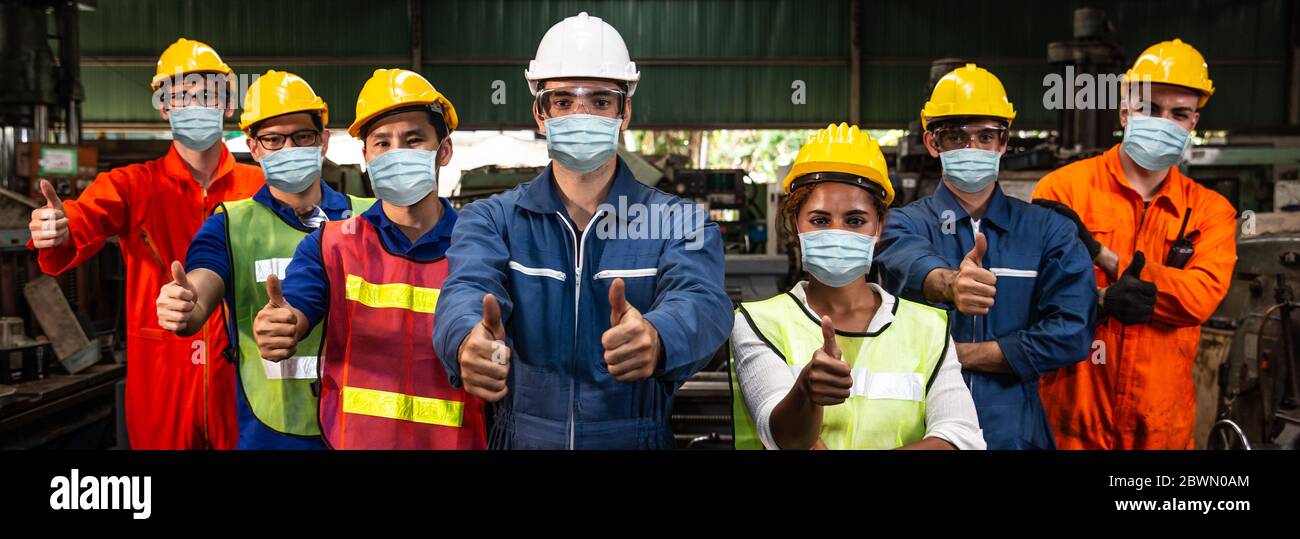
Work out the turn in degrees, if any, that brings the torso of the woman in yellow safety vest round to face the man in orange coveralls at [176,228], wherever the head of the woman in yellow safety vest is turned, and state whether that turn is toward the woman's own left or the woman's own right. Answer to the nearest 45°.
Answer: approximately 90° to the woman's own right

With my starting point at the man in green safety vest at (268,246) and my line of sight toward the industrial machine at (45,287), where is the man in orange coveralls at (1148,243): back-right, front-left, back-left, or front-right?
back-right

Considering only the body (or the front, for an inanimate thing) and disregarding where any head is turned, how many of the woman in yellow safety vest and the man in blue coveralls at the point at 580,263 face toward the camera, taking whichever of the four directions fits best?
2

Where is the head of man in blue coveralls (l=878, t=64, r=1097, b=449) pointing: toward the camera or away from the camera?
toward the camera

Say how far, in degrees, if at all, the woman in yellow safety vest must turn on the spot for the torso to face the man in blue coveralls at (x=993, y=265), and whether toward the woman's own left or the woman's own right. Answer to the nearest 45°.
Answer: approximately 135° to the woman's own left

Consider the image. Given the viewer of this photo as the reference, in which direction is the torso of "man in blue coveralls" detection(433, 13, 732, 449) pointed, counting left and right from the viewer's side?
facing the viewer

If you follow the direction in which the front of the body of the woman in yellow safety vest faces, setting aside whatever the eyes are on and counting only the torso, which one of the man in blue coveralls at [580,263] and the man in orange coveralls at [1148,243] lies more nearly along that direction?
the man in blue coveralls

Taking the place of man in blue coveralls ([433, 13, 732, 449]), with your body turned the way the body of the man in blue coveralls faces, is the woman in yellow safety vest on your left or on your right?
on your left
